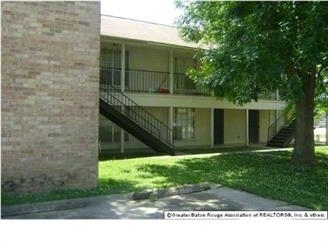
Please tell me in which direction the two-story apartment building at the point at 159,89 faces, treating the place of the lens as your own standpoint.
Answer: facing the viewer and to the right of the viewer

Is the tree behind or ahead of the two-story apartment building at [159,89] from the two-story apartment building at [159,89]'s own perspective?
ahead
